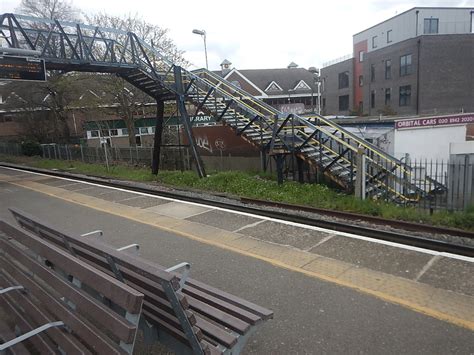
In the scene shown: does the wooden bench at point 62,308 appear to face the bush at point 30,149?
no

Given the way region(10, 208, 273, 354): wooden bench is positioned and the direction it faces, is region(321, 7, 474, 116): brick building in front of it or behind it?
in front

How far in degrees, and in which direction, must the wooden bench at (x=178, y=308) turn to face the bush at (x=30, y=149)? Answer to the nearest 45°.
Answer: approximately 45° to its left

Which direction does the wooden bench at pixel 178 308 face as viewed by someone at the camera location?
facing away from the viewer and to the right of the viewer

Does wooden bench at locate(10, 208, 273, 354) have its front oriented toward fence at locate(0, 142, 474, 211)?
yes

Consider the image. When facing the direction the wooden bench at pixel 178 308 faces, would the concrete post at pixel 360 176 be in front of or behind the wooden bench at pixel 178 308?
in front

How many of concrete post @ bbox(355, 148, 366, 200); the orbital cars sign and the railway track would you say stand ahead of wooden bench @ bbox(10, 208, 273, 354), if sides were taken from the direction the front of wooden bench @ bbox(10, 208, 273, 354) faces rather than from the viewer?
3

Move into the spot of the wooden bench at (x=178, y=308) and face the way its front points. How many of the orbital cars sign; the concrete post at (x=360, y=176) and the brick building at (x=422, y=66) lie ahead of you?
3

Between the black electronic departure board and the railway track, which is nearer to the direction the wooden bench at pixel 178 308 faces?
the railway track

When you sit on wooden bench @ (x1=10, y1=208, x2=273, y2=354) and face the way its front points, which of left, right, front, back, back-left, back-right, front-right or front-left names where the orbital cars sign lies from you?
front
